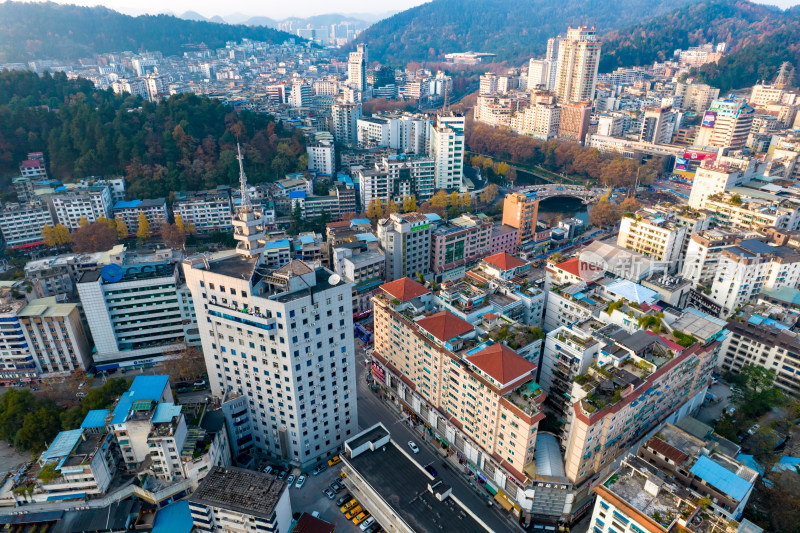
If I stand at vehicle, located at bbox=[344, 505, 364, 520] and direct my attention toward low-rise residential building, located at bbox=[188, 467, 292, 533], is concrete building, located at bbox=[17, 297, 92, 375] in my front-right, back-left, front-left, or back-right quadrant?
front-right

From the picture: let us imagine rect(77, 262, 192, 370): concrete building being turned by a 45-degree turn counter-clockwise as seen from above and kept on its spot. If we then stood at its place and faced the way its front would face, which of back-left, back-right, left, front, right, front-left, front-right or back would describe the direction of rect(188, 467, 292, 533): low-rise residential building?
front-right

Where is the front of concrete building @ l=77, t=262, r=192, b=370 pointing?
toward the camera

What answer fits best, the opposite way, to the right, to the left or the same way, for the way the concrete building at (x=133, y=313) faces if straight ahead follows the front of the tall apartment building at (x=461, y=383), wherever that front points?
to the left

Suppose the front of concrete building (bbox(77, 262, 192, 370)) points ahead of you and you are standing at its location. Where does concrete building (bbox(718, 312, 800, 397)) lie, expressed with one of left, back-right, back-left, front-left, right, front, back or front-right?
front-left

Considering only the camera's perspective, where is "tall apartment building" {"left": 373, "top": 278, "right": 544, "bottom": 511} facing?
facing the viewer and to the left of the viewer

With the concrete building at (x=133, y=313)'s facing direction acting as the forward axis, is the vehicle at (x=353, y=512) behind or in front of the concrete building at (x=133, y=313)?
in front

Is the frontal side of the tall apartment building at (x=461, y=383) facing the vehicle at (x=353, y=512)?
yes

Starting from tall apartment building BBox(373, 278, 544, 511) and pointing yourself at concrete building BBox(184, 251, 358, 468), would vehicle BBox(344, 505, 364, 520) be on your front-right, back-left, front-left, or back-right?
front-left

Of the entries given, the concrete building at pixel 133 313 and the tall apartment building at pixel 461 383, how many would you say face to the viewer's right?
0

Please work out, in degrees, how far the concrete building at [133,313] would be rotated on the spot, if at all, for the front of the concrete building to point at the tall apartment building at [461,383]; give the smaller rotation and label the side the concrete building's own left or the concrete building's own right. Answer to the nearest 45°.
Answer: approximately 45° to the concrete building's own left
